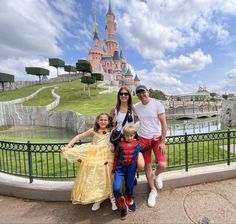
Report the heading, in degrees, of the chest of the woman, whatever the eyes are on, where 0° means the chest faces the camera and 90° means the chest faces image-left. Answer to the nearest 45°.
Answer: approximately 0°

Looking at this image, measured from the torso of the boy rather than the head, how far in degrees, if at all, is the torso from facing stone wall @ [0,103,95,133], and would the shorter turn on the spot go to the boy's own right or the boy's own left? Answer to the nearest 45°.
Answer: approximately 135° to the boy's own right

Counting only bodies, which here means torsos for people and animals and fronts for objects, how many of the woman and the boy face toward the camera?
2

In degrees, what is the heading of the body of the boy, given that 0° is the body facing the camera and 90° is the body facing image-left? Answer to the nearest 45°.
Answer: approximately 0°

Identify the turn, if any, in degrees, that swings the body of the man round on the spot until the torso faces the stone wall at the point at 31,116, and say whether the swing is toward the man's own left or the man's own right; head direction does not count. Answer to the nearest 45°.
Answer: approximately 135° to the man's own right
